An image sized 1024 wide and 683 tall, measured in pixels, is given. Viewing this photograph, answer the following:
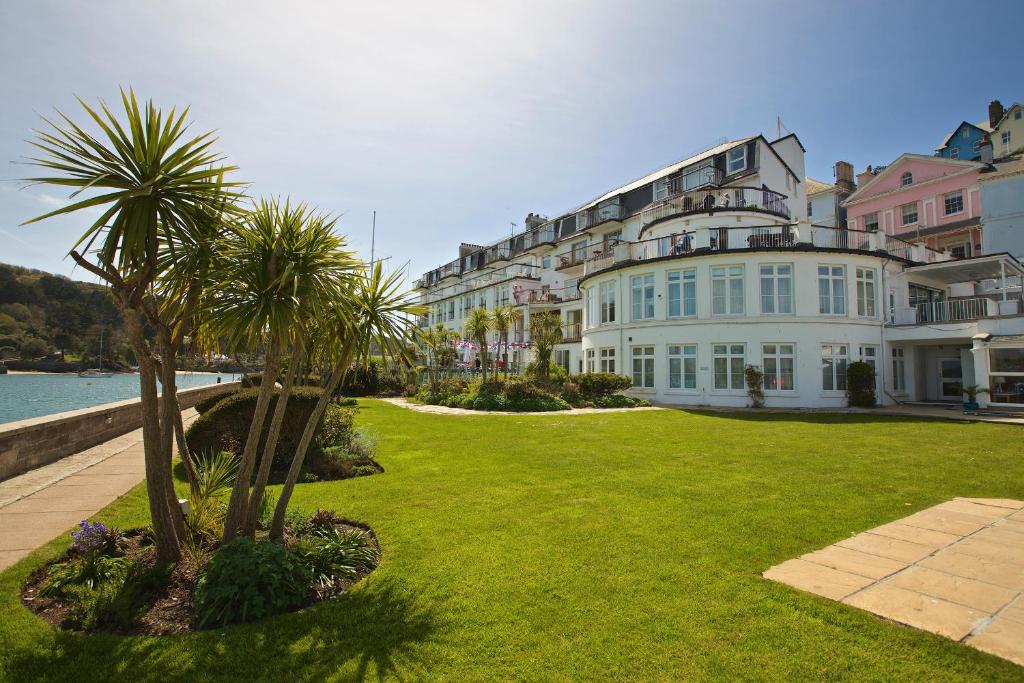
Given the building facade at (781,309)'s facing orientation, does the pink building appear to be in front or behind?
behind

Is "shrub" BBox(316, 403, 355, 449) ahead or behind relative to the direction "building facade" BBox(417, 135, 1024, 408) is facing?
ahead

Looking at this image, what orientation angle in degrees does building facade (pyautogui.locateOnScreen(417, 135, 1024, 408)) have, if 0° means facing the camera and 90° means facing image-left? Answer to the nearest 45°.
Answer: approximately 45°

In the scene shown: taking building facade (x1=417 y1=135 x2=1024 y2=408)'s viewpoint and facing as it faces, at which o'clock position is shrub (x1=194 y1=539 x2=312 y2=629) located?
The shrub is roughly at 11 o'clock from the building facade.

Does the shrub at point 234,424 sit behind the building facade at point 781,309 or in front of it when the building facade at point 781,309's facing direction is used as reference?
in front

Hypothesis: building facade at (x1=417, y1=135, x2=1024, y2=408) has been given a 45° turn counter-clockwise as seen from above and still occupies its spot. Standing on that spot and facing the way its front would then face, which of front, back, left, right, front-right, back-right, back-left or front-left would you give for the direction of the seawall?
front-right

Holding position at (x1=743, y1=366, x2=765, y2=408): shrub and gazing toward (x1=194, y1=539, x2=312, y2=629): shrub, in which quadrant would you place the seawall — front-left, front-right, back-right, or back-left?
front-right

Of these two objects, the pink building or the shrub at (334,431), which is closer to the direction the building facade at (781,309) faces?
the shrub

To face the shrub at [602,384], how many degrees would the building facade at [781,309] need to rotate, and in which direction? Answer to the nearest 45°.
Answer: approximately 45° to its right

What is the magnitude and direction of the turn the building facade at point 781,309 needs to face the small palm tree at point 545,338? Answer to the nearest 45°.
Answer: approximately 45° to its right
